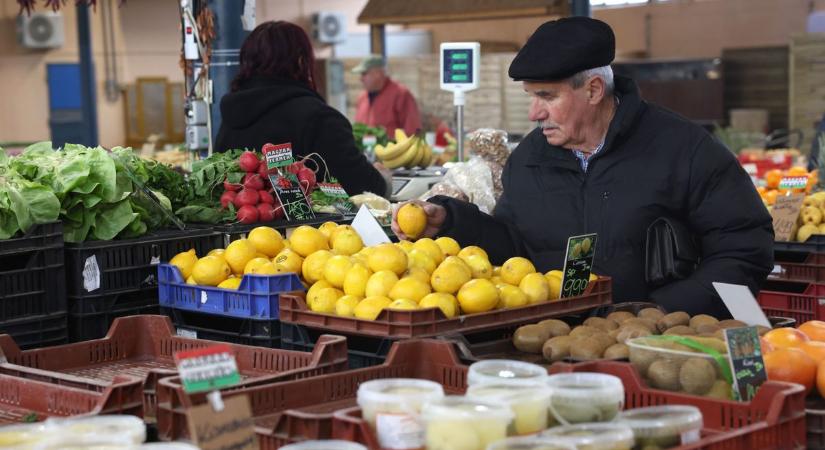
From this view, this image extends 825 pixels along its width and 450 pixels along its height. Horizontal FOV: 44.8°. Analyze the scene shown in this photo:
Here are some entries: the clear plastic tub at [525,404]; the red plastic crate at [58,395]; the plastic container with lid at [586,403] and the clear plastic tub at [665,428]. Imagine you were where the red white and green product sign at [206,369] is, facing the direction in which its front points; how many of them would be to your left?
3

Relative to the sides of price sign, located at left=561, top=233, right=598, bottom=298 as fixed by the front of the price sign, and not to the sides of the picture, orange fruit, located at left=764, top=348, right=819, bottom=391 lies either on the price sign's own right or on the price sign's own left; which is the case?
on the price sign's own left

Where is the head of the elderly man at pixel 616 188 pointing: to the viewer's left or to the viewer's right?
to the viewer's left

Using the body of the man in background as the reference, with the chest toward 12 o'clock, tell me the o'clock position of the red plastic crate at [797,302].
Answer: The red plastic crate is roughly at 10 o'clock from the man in background.

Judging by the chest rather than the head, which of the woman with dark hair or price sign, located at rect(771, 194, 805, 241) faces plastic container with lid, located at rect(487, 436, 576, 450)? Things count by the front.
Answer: the price sign

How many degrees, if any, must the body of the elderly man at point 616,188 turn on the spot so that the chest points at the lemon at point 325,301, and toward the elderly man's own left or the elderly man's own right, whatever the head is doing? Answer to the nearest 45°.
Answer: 0° — they already face it

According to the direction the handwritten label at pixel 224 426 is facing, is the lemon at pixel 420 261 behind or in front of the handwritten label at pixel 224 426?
behind

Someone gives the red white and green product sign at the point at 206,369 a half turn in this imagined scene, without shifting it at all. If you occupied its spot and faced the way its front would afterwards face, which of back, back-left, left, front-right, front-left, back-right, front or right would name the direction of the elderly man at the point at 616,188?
front-right

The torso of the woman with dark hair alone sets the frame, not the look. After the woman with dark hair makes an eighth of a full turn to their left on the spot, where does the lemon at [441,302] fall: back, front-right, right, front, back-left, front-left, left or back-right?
back

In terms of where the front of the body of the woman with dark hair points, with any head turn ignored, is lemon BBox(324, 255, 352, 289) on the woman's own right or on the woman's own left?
on the woman's own right

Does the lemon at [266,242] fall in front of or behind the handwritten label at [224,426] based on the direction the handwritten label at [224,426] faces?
behind
